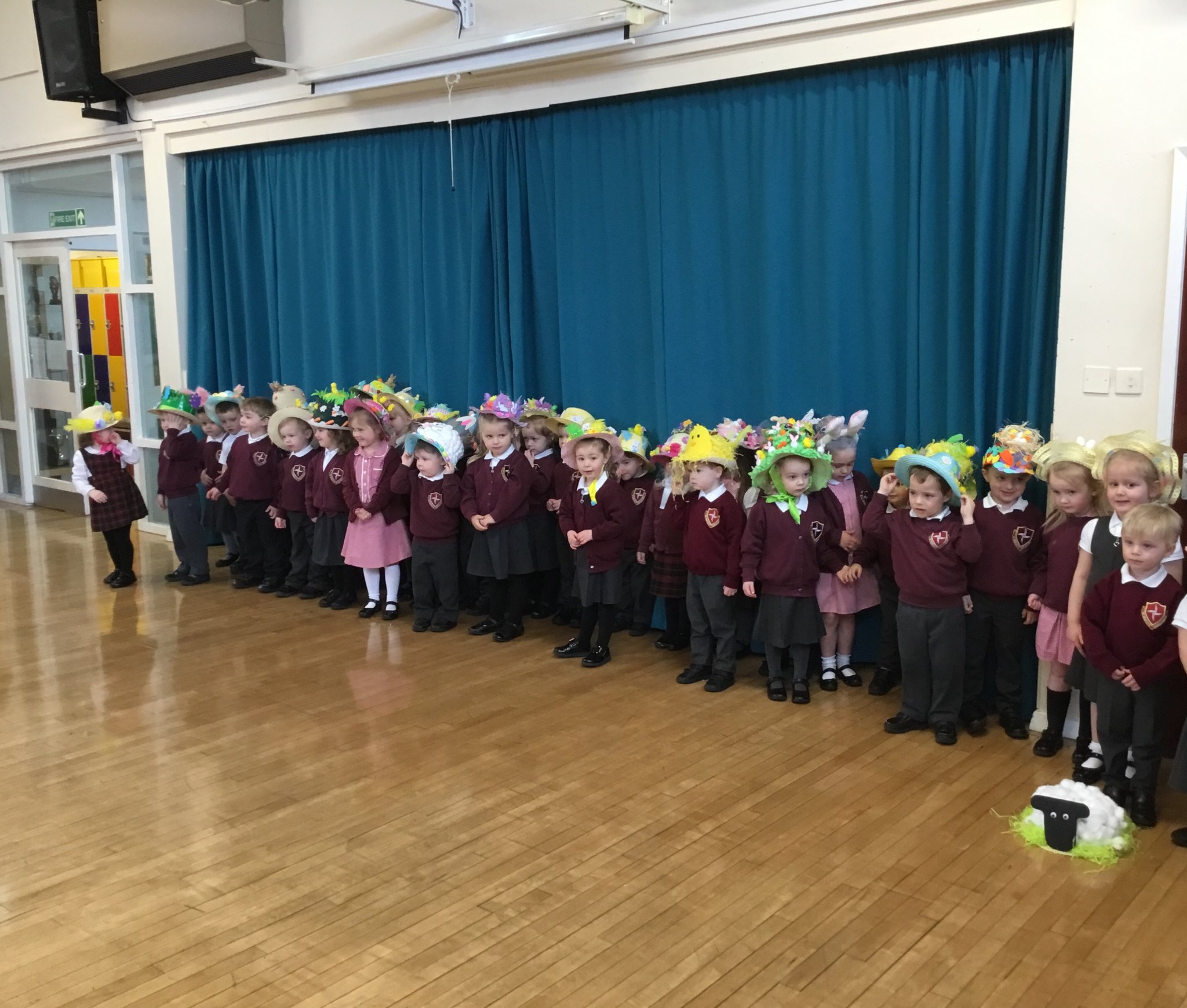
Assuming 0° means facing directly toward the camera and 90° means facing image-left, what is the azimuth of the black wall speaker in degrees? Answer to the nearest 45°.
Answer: approximately 45°

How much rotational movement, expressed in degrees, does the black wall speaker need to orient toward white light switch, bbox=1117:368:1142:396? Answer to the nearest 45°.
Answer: approximately 90° to its left

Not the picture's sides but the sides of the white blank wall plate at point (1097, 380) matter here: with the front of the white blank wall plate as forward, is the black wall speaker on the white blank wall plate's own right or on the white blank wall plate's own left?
on the white blank wall plate's own right

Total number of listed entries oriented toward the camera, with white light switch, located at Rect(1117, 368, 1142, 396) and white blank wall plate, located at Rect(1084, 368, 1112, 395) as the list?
2

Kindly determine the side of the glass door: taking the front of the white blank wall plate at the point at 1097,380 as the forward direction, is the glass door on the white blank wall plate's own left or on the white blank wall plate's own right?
on the white blank wall plate's own right

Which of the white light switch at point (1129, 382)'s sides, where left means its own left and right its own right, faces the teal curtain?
right
